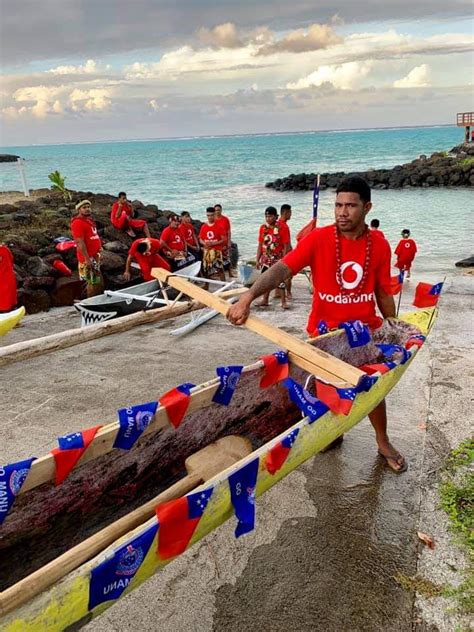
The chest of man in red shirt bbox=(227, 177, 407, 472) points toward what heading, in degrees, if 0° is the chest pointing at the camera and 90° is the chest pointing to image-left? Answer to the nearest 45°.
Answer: approximately 0°

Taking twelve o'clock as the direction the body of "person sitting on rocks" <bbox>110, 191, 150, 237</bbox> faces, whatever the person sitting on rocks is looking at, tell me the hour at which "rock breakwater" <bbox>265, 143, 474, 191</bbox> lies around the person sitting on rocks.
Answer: The rock breakwater is roughly at 9 o'clock from the person sitting on rocks.

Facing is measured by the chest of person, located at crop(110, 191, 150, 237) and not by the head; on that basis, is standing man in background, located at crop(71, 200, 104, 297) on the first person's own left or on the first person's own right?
on the first person's own right

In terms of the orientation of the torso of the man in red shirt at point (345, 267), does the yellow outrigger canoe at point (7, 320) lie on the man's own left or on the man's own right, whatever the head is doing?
on the man's own right
